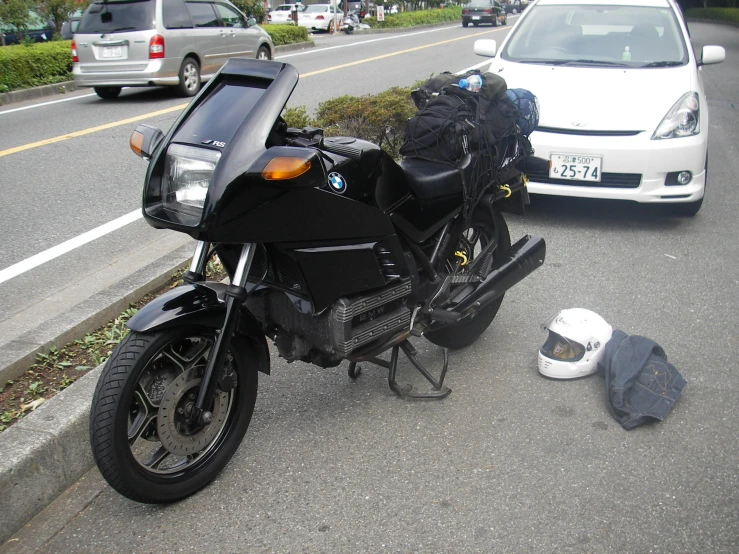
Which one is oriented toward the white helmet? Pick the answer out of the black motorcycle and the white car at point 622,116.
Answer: the white car

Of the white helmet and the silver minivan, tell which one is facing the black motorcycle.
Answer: the white helmet

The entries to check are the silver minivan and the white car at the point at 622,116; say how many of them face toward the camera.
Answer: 1

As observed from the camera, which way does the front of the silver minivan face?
facing away from the viewer and to the right of the viewer

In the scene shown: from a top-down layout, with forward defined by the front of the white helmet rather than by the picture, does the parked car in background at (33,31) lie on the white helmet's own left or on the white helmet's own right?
on the white helmet's own right

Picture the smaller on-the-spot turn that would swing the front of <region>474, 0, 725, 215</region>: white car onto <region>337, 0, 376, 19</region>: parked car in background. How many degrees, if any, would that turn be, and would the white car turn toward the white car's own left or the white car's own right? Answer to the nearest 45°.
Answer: approximately 180°

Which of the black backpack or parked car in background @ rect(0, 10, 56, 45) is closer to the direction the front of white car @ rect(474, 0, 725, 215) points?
the black backpack

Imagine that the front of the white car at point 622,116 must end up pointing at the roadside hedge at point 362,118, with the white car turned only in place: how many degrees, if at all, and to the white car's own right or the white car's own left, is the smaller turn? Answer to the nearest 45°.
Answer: approximately 90° to the white car's own right

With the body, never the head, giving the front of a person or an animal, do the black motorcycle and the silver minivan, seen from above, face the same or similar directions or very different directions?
very different directions
